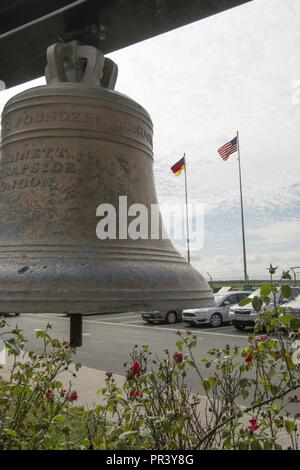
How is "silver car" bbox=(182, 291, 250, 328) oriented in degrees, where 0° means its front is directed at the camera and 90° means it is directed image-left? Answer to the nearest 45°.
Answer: approximately 45°

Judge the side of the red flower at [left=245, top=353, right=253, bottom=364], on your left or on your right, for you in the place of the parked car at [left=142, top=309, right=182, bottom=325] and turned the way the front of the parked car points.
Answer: on your left

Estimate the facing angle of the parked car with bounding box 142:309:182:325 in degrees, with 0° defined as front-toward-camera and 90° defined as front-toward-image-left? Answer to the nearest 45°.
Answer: approximately 45°

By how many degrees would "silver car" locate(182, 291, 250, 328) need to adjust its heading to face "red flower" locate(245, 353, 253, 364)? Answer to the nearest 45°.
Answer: approximately 45° to its left

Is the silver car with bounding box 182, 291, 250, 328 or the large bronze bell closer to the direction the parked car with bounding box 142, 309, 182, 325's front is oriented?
the large bronze bell

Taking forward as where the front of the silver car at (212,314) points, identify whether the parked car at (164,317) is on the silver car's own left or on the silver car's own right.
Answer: on the silver car's own right
